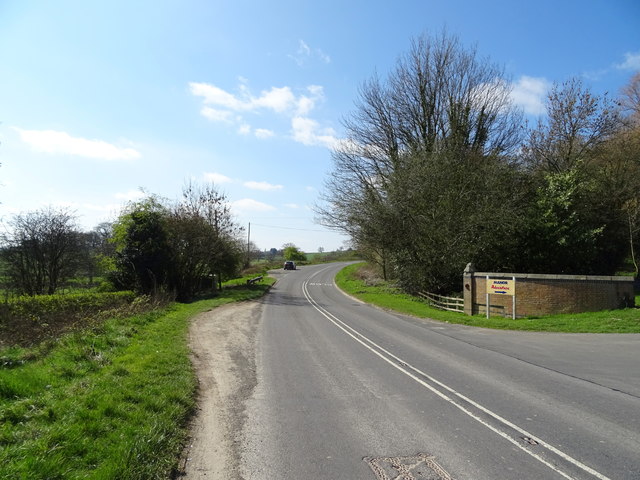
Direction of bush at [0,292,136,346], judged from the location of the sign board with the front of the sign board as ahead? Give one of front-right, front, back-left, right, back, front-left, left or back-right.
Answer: front-right

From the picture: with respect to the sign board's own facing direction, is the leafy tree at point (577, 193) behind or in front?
behind

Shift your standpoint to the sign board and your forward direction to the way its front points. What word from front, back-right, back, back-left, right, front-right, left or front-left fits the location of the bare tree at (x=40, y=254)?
right

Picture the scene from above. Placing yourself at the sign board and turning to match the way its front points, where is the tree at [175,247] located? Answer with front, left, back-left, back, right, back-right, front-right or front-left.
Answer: right

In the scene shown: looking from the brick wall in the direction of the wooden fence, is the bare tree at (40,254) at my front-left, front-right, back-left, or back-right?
front-left

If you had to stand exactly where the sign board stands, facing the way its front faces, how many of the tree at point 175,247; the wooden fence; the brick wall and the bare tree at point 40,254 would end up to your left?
1

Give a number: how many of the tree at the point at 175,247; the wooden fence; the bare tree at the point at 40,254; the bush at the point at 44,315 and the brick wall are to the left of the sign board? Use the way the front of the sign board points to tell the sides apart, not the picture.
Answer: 1

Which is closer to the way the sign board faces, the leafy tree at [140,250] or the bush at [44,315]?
the bush

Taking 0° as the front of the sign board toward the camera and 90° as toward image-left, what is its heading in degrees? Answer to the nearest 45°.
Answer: approximately 0°

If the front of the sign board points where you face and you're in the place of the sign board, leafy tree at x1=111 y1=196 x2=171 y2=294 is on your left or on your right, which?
on your right

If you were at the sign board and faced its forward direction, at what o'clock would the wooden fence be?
The wooden fence is roughly at 5 o'clock from the sign board.

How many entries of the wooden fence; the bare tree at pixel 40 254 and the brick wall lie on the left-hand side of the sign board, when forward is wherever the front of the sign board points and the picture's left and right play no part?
1

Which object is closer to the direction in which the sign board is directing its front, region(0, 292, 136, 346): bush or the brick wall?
the bush

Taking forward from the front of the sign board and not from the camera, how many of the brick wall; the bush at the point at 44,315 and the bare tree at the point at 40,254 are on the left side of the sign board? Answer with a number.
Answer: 1
